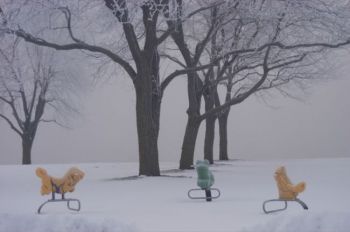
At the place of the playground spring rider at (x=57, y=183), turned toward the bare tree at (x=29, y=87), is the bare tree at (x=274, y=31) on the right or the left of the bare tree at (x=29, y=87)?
right

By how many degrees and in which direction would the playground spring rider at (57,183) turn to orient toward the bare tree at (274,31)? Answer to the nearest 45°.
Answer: approximately 45° to its left

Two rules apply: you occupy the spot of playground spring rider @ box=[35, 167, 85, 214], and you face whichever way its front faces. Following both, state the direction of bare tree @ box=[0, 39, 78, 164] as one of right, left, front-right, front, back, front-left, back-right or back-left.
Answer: left

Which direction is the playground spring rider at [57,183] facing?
to the viewer's right
